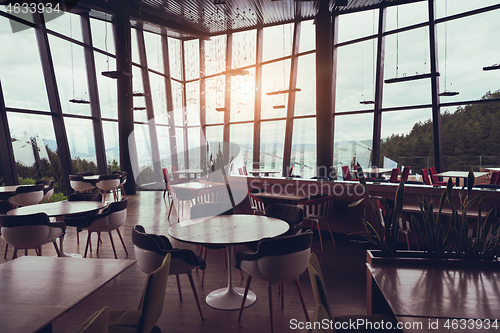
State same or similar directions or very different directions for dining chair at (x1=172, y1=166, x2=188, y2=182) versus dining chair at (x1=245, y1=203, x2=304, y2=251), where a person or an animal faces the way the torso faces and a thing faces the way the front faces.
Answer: very different directions

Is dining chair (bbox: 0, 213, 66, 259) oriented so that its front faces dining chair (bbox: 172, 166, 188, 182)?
yes

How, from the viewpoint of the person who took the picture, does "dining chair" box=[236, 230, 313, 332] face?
facing away from the viewer and to the left of the viewer

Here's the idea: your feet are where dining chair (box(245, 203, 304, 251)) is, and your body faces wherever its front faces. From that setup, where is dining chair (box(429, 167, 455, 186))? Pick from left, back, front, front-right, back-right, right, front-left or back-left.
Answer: back

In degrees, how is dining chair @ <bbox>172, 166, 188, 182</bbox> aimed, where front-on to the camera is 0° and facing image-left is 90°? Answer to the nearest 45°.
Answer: approximately 270°

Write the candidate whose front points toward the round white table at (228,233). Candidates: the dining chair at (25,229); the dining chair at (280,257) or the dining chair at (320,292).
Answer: the dining chair at (280,257)
